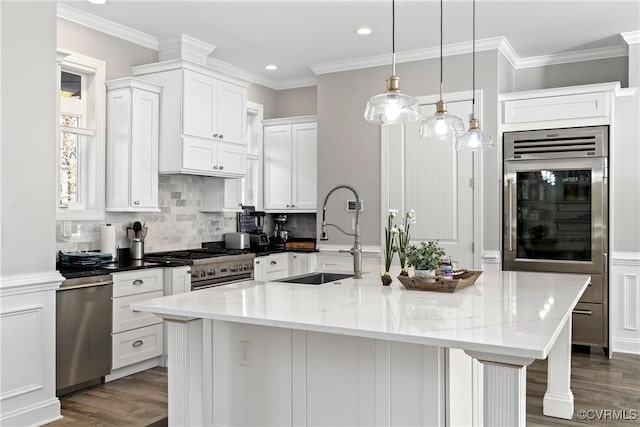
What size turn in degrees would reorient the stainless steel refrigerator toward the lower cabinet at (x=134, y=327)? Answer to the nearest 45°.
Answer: approximately 45° to its right

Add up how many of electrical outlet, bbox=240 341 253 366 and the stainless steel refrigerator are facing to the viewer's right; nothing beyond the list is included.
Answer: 0

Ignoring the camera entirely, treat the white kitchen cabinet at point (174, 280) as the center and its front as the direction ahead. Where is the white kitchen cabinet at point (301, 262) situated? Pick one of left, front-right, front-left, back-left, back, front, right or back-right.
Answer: left

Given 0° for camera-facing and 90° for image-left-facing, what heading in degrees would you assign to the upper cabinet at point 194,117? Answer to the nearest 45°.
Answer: approximately 315°

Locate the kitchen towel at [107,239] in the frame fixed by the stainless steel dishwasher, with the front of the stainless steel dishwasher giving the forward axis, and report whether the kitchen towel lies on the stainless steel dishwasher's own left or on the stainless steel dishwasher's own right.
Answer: on the stainless steel dishwasher's own left

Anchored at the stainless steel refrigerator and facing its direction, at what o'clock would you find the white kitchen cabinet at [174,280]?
The white kitchen cabinet is roughly at 2 o'clock from the stainless steel refrigerator.

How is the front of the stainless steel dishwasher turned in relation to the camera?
facing the viewer and to the right of the viewer

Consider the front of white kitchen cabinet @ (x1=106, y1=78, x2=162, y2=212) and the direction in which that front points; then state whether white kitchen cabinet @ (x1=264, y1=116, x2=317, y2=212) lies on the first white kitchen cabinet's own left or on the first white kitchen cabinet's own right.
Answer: on the first white kitchen cabinet's own left
